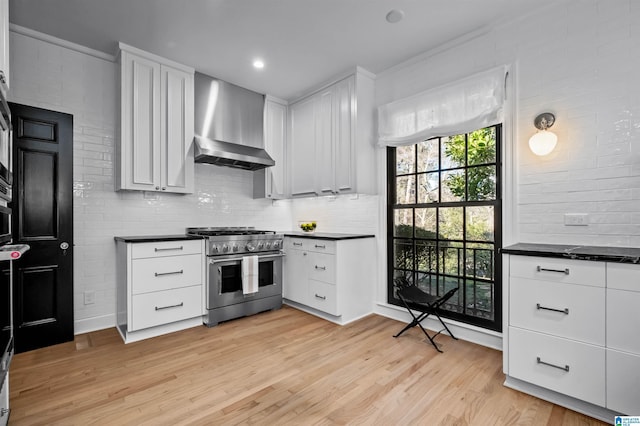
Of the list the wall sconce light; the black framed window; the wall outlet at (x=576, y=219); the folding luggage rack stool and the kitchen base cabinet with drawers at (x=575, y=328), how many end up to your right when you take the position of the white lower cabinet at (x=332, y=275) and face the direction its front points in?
0

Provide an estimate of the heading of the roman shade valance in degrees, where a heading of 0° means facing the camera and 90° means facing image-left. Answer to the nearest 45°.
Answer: approximately 45°

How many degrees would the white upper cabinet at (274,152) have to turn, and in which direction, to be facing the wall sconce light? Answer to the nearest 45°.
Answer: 0° — it already faces it

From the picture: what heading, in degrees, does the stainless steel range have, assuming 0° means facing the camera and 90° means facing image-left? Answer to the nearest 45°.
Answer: approximately 315°

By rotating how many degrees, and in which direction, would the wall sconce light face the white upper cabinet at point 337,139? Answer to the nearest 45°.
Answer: approximately 45° to its right

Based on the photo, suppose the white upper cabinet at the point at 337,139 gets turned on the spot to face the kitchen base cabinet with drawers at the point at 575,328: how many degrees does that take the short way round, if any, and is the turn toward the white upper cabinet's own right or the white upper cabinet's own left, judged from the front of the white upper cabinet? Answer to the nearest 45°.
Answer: approximately 90° to the white upper cabinet's own left

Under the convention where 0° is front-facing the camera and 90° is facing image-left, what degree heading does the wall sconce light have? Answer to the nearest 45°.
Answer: approximately 45°

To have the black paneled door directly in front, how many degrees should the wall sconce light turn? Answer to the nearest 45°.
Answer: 0° — it already faces it

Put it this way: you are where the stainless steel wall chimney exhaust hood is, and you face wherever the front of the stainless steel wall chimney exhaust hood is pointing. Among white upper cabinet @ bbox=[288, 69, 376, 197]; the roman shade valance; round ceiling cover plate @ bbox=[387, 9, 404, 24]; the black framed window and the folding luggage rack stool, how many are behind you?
0

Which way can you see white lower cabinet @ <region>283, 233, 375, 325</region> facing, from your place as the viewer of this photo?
facing the viewer and to the left of the viewer

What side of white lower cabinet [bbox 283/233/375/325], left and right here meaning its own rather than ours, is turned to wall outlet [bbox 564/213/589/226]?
left

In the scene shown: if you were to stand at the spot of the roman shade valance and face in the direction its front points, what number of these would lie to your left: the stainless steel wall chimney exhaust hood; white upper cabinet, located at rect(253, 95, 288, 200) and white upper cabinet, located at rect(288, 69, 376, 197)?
0

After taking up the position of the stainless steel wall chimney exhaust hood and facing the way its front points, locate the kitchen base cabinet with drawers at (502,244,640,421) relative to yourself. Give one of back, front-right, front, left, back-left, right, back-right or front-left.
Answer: front
